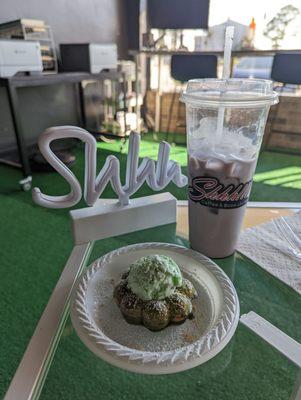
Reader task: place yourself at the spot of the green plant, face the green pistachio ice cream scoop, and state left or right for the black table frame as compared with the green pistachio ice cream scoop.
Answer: right

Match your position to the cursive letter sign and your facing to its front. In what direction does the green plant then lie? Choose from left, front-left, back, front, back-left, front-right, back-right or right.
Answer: left

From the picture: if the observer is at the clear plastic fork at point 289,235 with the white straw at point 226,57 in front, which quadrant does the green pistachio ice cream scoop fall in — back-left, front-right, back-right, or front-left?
front-left

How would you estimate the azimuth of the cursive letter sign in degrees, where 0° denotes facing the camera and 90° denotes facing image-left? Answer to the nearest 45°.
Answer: approximately 315°

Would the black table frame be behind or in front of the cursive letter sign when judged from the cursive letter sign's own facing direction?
behind

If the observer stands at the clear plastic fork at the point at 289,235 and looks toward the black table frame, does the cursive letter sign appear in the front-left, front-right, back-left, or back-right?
front-left
